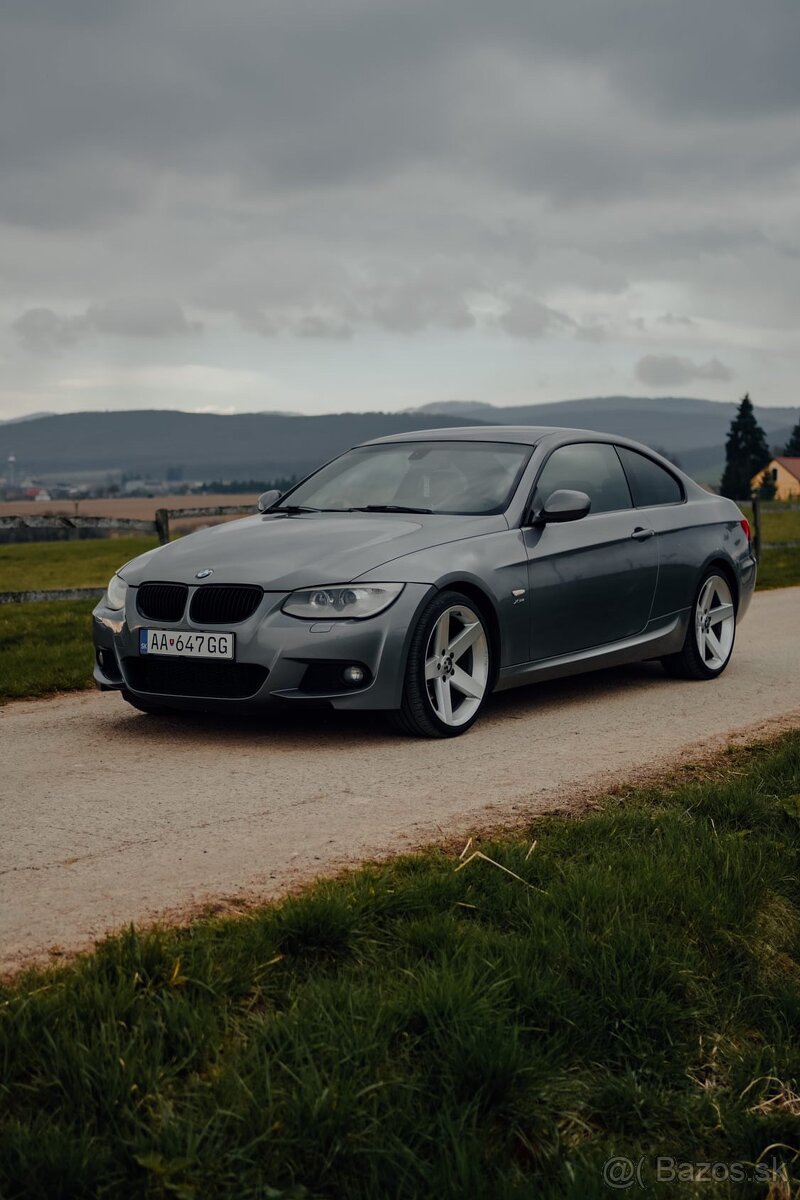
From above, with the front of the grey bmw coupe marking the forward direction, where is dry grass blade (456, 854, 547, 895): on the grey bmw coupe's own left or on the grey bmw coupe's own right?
on the grey bmw coupe's own left

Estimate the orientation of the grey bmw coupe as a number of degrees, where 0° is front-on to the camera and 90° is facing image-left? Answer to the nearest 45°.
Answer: approximately 45°

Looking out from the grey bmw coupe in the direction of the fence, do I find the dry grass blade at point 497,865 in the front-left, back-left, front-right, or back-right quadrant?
back-left

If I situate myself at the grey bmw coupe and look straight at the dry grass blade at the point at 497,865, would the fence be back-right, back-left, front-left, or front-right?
back-right

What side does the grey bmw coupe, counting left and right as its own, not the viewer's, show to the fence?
right
